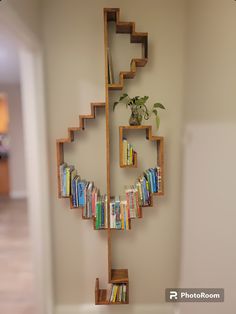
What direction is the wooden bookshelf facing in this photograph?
toward the camera
